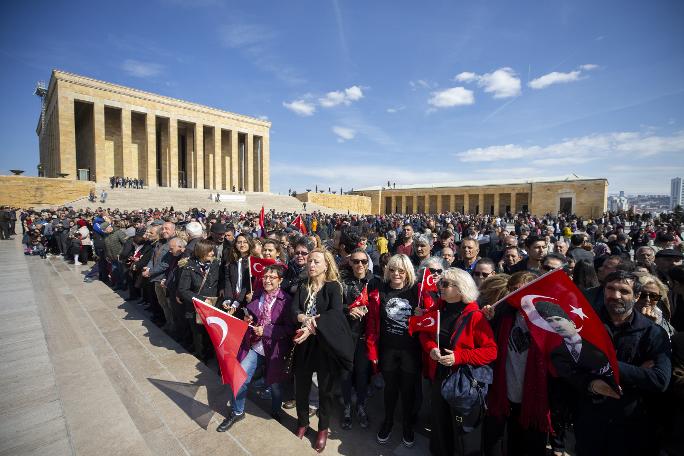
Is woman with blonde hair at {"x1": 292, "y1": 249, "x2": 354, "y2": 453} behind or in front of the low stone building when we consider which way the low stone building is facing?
in front

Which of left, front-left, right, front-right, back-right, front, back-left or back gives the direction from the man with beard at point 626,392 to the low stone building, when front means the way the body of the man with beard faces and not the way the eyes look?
back-right

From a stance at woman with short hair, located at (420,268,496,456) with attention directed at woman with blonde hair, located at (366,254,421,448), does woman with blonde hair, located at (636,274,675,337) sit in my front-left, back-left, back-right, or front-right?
back-right

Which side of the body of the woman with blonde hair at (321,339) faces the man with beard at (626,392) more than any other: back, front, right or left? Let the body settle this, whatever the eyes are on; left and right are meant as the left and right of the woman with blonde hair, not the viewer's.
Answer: left

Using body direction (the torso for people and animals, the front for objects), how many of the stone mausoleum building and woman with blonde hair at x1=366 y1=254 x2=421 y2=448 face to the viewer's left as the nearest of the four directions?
0

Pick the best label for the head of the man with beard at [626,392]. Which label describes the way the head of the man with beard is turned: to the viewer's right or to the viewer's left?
to the viewer's left

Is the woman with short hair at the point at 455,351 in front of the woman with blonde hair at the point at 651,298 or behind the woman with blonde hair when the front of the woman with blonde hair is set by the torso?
in front

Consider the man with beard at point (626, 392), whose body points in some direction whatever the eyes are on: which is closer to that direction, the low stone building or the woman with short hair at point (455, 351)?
the woman with short hair

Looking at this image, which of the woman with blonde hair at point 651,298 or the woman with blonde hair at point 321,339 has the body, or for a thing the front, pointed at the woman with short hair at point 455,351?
the woman with blonde hair at point 651,298

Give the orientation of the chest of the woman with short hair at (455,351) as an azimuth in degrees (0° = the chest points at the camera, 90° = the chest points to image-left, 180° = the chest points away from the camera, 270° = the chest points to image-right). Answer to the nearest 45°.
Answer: approximately 45°

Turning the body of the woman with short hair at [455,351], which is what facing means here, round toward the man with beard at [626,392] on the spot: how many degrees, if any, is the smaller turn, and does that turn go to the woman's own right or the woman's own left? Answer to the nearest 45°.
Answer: approximately 135° to the woman's own left

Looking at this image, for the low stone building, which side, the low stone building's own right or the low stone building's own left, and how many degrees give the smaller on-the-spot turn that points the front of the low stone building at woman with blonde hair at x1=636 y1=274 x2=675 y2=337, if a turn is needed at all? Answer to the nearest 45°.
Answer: approximately 45° to the low stone building's own left
